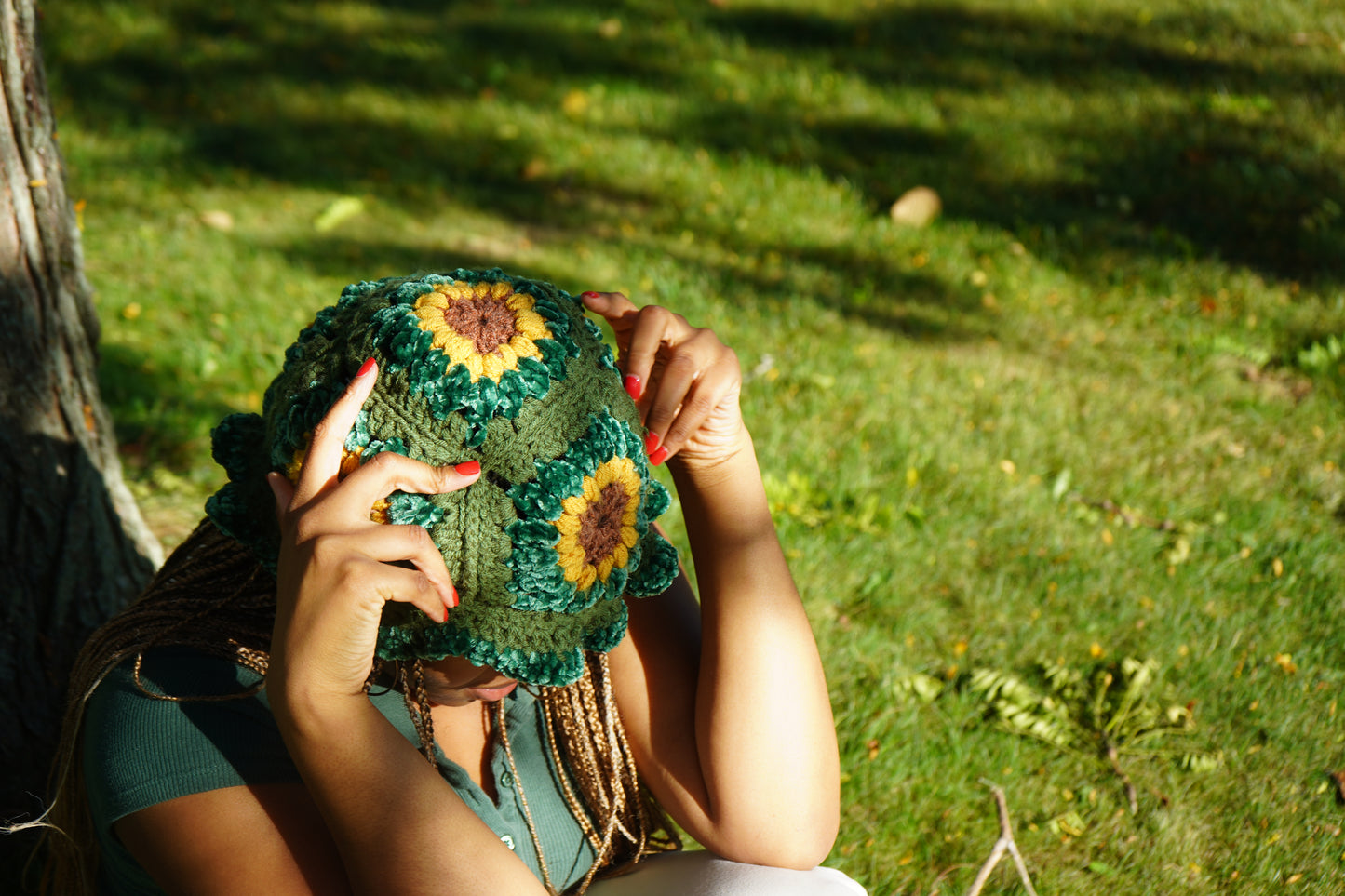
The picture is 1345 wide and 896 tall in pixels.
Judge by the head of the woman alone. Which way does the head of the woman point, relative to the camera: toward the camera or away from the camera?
toward the camera

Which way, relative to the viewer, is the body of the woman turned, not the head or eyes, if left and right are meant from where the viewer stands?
facing the viewer and to the right of the viewer

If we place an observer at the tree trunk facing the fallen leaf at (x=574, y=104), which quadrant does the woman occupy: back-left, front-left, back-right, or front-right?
back-right

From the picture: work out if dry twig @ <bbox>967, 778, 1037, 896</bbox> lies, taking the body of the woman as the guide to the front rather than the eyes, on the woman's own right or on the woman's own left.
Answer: on the woman's own left

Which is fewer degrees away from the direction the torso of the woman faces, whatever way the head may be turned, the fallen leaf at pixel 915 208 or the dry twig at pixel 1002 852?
the dry twig

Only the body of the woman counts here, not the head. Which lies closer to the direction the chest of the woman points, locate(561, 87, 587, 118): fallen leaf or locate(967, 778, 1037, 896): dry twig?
the dry twig

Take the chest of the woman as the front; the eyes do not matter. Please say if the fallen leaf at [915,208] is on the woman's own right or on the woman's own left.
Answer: on the woman's own left

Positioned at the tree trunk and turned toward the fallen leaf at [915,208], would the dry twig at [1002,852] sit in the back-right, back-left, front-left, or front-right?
front-right

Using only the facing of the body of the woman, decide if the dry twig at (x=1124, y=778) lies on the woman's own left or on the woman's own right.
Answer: on the woman's own left

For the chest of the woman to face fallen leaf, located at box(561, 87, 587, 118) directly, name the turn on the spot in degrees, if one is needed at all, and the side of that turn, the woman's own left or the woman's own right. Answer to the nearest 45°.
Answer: approximately 135° to the woman's own left
